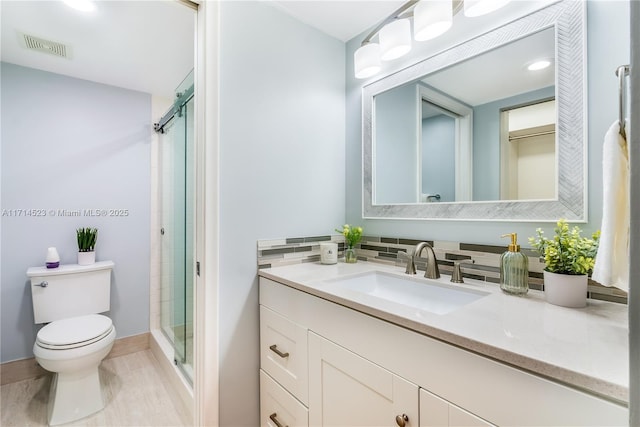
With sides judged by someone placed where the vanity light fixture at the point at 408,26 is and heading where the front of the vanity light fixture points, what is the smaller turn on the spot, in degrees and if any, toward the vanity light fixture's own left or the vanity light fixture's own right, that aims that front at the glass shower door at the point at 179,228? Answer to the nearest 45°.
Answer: approximately 45° to the vanity light fixture's own right

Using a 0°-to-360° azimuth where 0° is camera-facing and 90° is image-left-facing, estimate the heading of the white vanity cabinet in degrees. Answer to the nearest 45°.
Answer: approximately 45°

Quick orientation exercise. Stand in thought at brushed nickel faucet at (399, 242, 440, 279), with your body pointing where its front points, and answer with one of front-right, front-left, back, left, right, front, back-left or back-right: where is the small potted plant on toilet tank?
front-right

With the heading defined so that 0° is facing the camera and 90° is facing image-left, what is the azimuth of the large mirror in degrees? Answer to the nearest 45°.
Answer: approximately 45°

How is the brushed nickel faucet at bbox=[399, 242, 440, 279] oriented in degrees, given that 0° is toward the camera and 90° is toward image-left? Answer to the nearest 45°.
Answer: approximately 45°

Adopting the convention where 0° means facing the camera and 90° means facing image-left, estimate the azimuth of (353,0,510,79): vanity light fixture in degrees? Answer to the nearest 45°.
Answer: approximately 45°

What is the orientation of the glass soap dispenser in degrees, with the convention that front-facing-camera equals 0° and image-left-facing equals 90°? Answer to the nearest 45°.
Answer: approximately 90°

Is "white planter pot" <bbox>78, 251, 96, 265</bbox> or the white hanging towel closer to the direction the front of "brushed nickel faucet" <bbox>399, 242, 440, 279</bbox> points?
the white planter pot
